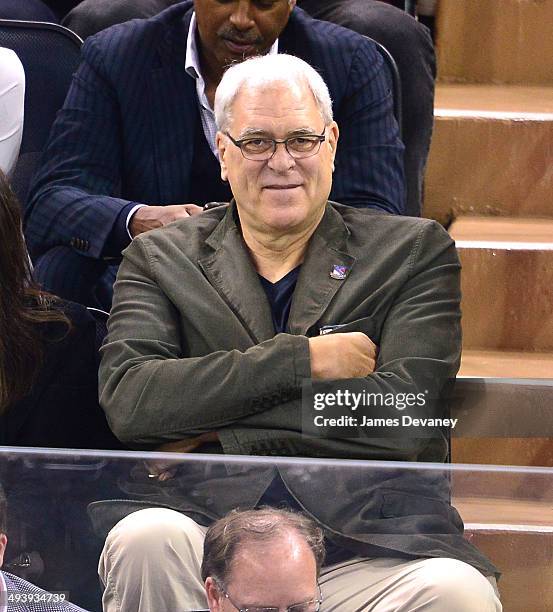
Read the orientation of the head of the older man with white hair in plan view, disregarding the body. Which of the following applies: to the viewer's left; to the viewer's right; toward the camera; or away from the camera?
toward the camera

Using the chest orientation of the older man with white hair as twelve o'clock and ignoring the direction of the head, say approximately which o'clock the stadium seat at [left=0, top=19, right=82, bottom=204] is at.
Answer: The stadium seat is roughly at 5 o'clock from the older man with white hair.

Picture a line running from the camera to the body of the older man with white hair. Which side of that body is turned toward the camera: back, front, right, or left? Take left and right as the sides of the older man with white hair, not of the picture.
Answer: front
